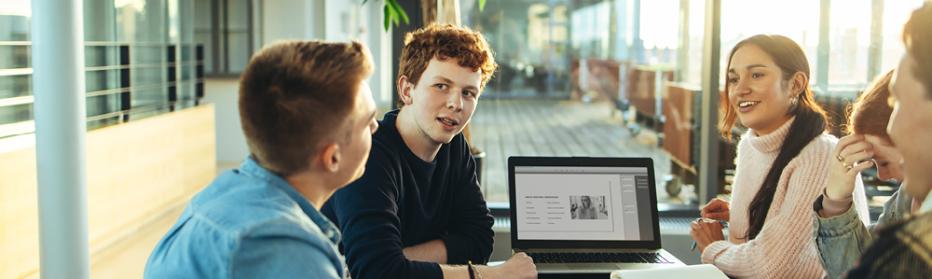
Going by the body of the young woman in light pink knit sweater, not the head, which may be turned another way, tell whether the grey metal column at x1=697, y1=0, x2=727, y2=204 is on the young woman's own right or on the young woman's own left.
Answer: on the young woman's own right

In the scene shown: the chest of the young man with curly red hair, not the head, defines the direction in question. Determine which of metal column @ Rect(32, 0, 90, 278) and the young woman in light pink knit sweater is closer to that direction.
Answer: the young woman in light pink knit sweater

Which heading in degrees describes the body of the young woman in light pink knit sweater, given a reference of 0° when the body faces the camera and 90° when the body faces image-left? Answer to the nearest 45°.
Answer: approximately 45°

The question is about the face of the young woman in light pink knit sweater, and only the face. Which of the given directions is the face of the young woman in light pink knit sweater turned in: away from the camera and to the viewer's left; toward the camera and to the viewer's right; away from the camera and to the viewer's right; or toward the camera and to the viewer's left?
toward the camera and to the viewer's left

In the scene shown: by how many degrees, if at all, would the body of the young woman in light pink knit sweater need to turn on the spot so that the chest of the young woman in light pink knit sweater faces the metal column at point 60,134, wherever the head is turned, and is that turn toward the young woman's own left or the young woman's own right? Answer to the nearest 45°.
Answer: approximately 45° to the young woman's own right

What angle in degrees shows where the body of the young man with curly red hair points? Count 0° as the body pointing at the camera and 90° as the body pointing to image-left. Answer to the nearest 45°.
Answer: approximately 315°

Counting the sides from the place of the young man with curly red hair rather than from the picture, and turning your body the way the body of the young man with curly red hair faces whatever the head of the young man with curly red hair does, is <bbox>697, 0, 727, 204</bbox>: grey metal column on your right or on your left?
on your left

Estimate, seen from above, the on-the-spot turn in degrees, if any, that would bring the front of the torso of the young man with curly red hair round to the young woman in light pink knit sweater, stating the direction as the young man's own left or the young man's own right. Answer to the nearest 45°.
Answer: approximately 45° to the young man's own left

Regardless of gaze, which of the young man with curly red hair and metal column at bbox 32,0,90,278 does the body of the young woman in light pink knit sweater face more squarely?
the young man with curly red hair

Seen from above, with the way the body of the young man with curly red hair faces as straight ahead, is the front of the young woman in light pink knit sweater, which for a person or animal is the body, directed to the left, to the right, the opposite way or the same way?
to the right

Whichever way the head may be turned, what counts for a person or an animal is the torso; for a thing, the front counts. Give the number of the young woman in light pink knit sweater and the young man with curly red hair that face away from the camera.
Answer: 0
